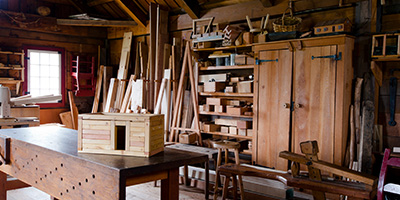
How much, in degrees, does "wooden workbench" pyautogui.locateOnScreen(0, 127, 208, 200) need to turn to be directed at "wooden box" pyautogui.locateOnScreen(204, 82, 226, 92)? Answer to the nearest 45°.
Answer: approximately 180°

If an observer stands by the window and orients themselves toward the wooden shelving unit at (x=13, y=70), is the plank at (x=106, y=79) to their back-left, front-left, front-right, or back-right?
back-left

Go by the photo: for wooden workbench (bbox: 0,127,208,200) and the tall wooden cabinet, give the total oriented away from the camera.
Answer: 0

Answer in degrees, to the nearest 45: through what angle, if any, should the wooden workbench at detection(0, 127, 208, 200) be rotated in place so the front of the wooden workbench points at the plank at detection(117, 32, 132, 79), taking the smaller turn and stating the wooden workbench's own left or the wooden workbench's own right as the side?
approximately 135° to the wooden workbench's own right

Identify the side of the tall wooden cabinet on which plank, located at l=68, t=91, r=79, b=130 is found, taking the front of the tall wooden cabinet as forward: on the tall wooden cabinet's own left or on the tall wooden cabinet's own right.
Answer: on the tall wooden cabinet's own right

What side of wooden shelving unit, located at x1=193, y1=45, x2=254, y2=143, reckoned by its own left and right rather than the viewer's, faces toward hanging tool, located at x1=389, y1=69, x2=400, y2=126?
left

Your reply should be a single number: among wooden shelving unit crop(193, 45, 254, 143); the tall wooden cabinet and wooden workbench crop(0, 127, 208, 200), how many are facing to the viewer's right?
0

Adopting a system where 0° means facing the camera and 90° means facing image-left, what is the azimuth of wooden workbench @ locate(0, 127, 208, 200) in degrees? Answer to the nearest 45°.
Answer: approximately 45°

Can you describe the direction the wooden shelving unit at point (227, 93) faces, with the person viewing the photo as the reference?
facing the viewer and to the left of the viewer

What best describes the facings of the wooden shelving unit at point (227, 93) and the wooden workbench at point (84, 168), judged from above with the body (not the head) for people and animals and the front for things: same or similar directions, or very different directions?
same or similar directions

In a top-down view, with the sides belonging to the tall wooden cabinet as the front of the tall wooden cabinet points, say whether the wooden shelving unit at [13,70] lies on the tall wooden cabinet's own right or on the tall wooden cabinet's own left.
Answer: on the tall wooden cabinet's own right

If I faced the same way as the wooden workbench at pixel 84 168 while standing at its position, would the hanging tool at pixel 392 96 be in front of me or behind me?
behind

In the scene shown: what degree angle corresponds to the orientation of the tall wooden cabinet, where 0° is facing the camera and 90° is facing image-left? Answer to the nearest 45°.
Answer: approximately 45°

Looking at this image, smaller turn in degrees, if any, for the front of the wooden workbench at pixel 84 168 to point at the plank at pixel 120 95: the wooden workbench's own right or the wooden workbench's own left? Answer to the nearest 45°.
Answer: approximately 135° to the wooden workbench's own right

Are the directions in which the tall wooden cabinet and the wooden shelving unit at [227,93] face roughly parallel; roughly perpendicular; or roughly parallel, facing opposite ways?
roughly parallel

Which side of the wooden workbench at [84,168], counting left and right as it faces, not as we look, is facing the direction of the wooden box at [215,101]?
back

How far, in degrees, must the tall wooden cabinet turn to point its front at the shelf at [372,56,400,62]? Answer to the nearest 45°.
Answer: approximately 135° to its left

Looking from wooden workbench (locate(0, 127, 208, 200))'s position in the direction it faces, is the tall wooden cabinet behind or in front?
behind
